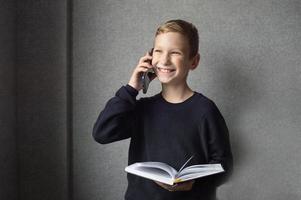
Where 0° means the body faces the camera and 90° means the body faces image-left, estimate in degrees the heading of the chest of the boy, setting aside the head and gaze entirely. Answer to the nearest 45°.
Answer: approximately 0°
